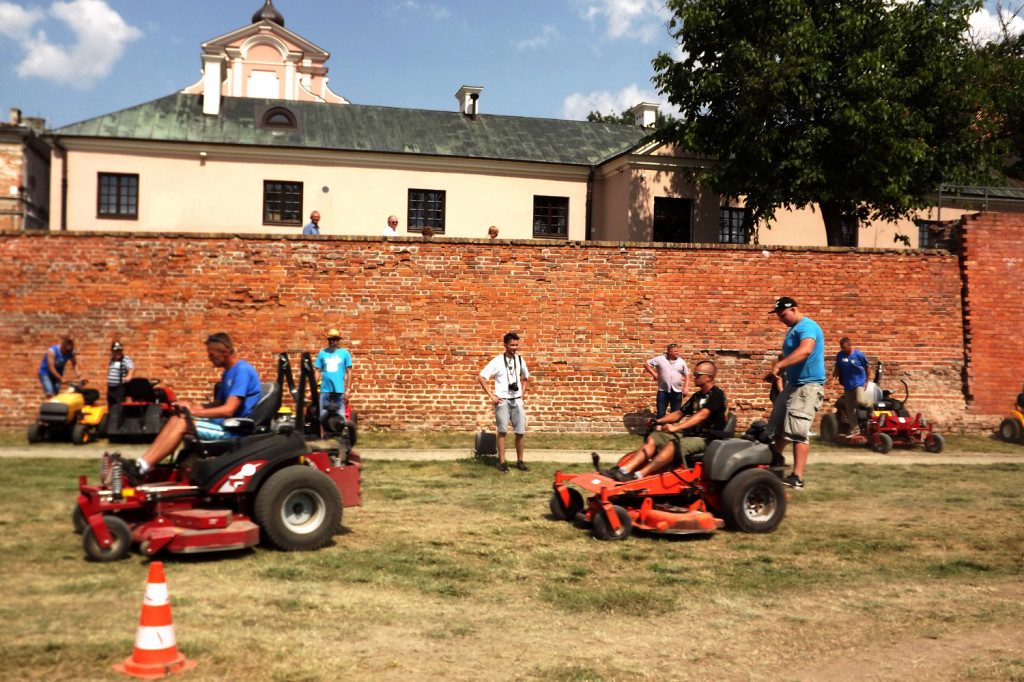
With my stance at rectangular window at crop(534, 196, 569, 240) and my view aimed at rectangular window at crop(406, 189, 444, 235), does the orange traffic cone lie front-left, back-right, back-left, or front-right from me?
front-left

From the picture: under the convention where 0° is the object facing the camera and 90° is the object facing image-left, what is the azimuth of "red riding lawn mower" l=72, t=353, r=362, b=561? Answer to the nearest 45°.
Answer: approximately 90°

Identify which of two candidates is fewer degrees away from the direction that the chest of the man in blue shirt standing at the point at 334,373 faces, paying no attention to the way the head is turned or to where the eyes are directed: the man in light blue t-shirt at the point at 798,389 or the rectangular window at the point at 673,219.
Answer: the man in light blue t-shirt

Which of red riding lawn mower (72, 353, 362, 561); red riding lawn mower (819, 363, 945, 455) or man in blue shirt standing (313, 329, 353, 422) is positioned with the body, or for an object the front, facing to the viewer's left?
red riding lawn mower (72, 353, 362, 561)

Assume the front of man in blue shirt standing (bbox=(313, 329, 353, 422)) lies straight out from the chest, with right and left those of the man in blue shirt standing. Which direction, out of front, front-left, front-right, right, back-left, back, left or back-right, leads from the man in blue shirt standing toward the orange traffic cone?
front

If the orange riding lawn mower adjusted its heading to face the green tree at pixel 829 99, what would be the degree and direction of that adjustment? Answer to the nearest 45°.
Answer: approximately 135° to its right

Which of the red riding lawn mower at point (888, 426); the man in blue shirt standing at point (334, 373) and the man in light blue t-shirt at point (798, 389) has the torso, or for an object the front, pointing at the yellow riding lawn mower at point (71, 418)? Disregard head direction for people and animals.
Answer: the man in light blue t-shirt

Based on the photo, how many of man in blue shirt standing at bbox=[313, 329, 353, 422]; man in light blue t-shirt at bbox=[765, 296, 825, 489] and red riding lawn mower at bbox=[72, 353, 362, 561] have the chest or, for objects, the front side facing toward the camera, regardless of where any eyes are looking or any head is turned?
1

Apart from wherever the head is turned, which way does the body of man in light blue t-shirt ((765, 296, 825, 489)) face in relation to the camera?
to the viewer's left

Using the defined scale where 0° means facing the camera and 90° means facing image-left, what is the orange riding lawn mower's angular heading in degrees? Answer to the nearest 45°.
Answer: approximately 45°

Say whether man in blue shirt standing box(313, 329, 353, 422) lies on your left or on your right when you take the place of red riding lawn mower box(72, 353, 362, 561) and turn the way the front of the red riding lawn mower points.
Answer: on your right

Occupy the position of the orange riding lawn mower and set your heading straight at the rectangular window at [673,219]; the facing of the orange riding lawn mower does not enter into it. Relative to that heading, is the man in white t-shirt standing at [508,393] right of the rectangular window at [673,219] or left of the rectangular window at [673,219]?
left

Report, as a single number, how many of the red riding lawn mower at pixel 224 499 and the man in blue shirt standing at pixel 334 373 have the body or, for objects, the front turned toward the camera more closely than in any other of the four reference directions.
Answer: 1

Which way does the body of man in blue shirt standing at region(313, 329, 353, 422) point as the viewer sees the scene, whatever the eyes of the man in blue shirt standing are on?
toward the camera

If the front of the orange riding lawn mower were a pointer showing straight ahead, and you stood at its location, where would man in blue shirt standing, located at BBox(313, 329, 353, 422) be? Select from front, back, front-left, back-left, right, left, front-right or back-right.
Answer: right

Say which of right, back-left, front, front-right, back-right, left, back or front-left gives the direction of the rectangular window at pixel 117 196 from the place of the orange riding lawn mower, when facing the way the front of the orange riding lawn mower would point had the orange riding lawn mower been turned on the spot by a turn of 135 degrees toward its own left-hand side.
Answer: back-left

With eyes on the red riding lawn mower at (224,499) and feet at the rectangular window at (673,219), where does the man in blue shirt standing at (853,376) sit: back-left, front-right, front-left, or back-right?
front-left

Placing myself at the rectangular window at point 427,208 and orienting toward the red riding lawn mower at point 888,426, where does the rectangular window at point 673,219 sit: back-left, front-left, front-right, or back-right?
front-left
